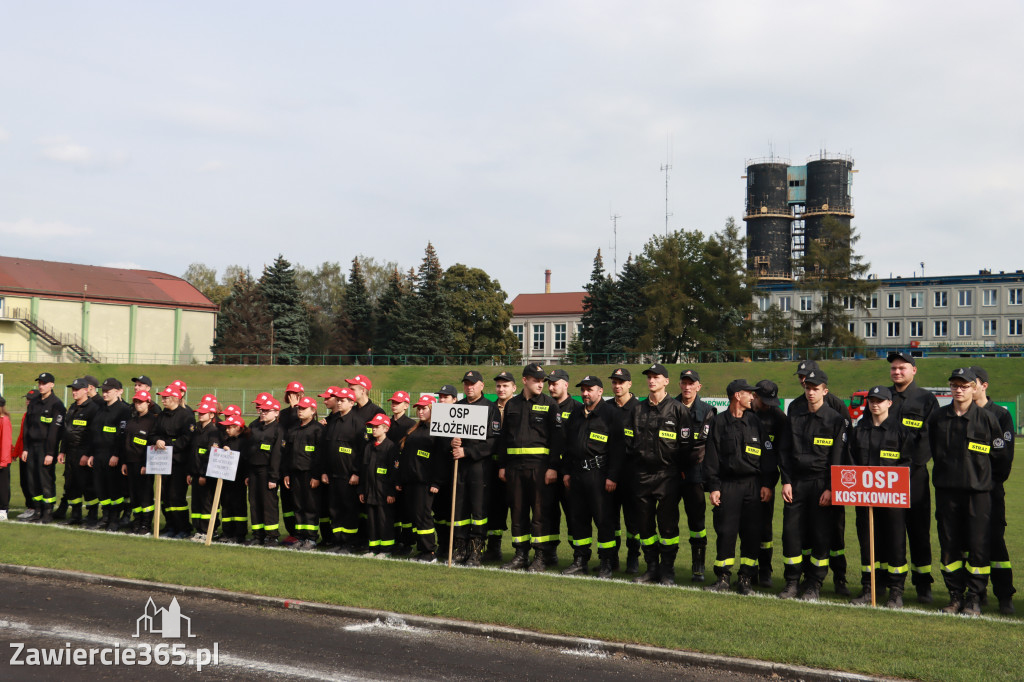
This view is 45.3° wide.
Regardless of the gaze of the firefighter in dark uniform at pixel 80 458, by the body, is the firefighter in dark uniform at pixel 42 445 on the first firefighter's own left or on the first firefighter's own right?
on the first firefighter's own right

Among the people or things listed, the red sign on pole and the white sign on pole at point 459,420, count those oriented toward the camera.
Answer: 2

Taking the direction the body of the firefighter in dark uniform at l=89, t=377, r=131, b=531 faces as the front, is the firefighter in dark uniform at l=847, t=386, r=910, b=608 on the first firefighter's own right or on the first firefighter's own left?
on the first firefighter's own left

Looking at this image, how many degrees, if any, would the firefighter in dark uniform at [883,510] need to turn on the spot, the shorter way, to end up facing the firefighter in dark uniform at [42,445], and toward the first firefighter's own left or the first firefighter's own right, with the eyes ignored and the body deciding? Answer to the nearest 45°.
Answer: approximately 45° to the first firefighter's own right

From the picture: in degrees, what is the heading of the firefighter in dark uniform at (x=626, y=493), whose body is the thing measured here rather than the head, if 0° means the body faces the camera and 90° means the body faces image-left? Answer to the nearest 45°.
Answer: approximately 45°

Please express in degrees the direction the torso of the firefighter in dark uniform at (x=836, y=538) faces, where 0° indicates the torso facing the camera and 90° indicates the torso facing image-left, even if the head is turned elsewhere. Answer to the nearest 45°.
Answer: approximately 45°

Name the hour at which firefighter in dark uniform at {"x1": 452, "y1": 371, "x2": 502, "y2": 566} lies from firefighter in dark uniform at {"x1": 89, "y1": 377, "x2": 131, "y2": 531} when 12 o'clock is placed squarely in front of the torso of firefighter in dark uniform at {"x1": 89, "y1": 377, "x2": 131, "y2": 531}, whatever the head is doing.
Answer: firefighter in dark uniform at {"x1": 452, "y1": 371, "x2": 502, "y2": 566} is roughly at 9 o'clock from firefighter in dark uniform at {"x1": 89, "y1": 377, "x2": 131, "y2": 531}.

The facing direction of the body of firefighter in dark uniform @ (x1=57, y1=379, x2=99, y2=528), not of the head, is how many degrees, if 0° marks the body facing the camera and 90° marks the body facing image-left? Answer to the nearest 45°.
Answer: approximately 45°
